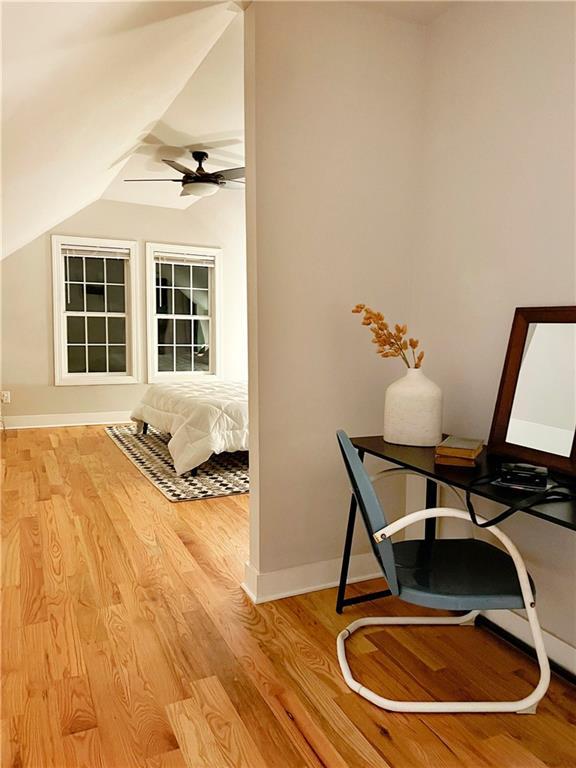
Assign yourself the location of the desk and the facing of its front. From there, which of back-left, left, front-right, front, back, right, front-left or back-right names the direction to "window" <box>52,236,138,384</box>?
right

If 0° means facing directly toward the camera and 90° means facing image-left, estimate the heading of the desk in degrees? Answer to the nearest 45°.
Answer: approximately 45°

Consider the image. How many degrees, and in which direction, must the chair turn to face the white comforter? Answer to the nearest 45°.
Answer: approximately 135° to its left

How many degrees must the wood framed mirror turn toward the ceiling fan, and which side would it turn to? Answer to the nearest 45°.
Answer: approximately 90° to its right

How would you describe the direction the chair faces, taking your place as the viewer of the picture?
facing to the right of the viewer

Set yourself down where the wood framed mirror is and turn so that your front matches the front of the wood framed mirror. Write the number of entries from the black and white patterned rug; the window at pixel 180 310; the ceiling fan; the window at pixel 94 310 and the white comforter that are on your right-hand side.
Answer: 5

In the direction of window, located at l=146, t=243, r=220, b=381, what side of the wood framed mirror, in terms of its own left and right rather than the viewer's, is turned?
right
